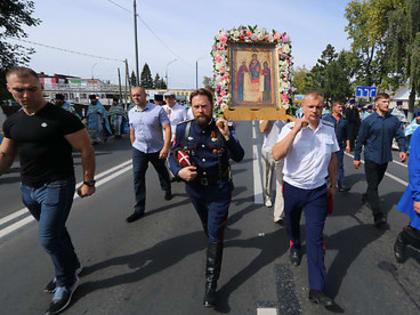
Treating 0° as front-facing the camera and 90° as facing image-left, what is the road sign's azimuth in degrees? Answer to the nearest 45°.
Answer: approximately 0°

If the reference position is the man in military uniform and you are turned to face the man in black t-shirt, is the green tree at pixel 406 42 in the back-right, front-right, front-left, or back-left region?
back-right

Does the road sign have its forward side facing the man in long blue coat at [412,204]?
yes

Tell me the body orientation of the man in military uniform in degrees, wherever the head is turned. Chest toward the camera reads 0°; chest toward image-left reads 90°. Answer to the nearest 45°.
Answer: approximately 0°

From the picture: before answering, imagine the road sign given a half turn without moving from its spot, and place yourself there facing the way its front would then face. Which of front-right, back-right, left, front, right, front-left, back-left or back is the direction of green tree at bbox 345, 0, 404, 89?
front

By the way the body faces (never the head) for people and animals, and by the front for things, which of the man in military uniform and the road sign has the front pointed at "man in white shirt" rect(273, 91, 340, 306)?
the road sign

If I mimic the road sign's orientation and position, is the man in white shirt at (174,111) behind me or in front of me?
in front

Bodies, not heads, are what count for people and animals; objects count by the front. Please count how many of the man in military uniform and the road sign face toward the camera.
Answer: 2

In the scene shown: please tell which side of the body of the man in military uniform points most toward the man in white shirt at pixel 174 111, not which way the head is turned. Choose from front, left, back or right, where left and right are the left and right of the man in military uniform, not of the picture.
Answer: back

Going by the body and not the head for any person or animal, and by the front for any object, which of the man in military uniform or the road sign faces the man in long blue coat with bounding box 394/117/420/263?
the road sign

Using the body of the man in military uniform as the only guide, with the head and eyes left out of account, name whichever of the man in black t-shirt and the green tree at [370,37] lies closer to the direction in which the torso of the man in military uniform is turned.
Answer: the man in black t-shirt

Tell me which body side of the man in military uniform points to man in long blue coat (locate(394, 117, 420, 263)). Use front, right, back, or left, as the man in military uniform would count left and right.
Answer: left
